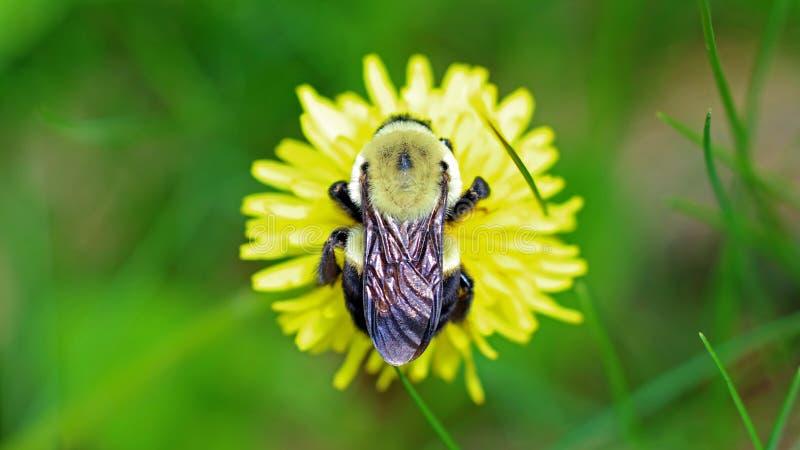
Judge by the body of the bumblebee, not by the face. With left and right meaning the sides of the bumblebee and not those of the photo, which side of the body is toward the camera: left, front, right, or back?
back

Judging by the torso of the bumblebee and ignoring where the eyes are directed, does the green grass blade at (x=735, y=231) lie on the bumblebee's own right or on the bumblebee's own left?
on the bumblebee's own right

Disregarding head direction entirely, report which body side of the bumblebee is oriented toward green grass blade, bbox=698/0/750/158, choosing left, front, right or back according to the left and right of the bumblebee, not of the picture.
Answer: right
